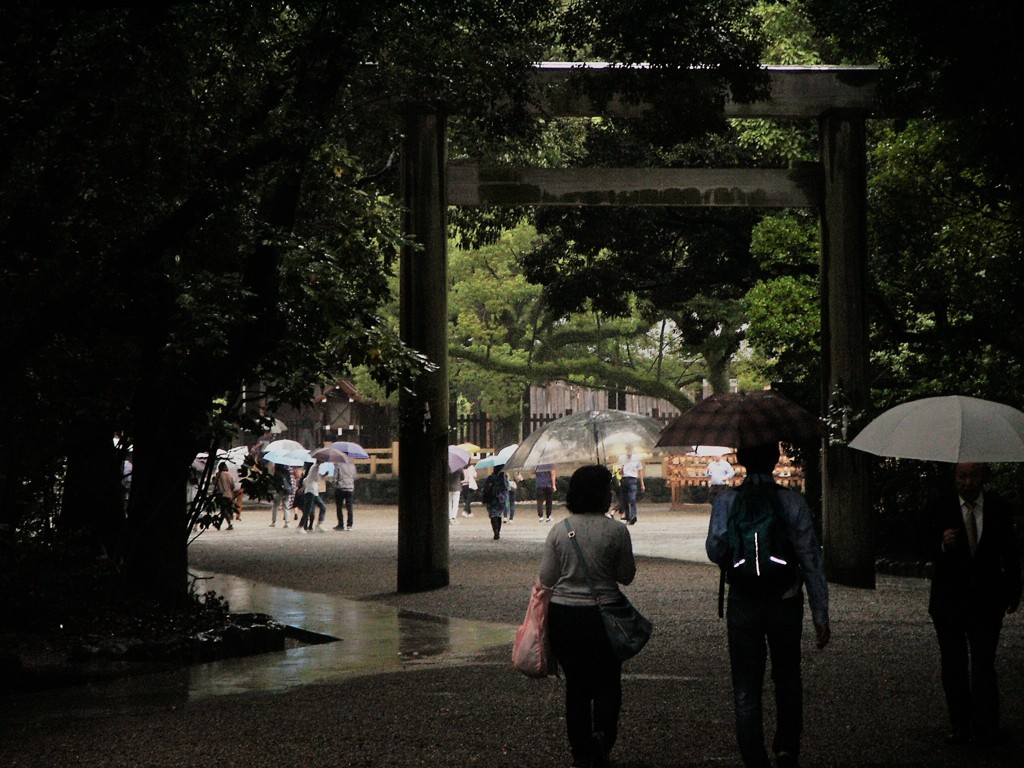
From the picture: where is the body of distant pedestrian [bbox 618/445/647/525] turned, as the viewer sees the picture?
toward the camera

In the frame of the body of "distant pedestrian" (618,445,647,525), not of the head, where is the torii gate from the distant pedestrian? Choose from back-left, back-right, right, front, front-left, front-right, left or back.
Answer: front

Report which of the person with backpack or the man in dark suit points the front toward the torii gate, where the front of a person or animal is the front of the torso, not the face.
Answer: the person with backpack

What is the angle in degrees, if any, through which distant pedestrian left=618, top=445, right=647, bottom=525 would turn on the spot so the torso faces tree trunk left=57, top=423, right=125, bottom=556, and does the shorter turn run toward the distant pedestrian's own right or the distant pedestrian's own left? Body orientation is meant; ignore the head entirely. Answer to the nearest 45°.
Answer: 0° — they already face it

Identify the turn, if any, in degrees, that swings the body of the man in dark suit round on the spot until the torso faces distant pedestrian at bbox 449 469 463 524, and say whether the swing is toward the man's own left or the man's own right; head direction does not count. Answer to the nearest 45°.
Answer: approximately 135° to the man's own right

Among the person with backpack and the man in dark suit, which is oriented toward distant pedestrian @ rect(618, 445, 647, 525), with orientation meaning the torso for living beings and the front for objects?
the person with backpack

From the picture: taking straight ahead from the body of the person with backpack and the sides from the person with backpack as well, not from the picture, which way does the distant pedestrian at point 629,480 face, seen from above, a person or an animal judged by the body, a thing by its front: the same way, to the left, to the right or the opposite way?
the opposite way

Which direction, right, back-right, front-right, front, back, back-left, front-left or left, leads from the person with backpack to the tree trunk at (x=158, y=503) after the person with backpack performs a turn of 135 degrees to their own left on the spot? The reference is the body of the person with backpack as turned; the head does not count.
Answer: right

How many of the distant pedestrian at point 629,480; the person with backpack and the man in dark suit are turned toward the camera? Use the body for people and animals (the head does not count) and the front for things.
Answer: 2

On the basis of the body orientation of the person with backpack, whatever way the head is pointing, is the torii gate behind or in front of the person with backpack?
in front

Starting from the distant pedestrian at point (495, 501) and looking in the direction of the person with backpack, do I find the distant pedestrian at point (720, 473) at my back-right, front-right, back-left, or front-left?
back-left

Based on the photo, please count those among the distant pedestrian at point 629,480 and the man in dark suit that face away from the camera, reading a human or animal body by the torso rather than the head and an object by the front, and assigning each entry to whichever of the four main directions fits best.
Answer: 0

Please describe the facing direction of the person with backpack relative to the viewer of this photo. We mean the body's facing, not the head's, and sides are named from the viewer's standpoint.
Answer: facing away from the viewer

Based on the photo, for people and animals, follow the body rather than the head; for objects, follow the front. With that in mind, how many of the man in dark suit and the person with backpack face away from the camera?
1

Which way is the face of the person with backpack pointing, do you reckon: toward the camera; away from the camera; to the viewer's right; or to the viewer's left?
away from the camera

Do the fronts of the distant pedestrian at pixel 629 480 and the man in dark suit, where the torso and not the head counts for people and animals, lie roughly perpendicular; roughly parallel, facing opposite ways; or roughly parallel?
roughly parallel

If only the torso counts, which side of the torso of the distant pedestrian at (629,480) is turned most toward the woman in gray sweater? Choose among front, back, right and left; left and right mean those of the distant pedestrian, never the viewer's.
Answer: front

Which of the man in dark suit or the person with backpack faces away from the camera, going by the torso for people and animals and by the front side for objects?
the person with backpack

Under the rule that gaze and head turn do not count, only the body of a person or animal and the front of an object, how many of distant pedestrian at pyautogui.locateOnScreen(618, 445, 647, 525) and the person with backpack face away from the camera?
1

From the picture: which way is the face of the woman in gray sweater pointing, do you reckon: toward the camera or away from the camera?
away from the camera
